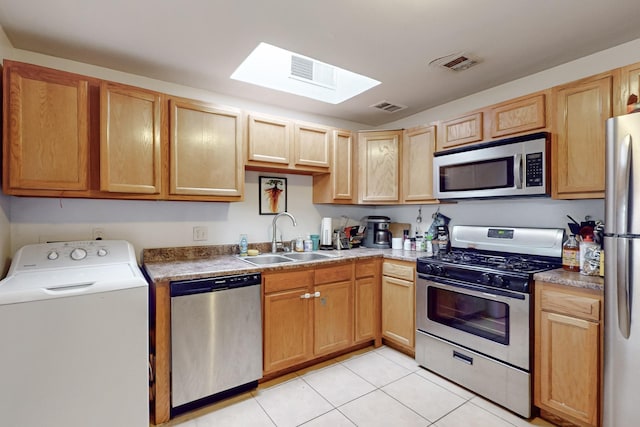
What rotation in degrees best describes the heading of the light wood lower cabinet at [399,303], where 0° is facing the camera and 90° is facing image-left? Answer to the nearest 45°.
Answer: approximately 45°

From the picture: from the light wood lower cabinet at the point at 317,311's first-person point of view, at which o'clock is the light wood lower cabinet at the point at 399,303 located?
the light wood lower cabinet at the point at 399,303 is roughly at 10 o'clock from the light wood lower cabinet at the point at 317,311.

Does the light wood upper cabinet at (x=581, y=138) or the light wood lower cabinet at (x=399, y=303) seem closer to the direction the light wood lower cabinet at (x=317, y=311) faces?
the light wood upper cabinet

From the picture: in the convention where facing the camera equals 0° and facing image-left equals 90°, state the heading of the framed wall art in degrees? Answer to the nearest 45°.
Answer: approximately 315°

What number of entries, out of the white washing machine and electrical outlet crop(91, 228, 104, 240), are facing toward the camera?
2

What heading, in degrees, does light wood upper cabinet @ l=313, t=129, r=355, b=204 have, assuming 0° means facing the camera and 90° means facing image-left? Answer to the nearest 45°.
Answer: approximately 315°

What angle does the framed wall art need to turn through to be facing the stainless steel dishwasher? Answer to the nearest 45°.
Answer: approximately 45° to its right
